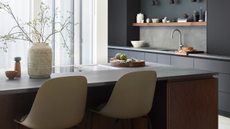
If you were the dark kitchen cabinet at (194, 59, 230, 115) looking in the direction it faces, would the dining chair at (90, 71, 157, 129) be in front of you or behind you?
in front

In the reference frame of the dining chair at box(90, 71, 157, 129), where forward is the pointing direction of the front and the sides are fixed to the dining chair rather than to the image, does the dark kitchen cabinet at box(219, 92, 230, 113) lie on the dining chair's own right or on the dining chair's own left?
on the dining chair's own right

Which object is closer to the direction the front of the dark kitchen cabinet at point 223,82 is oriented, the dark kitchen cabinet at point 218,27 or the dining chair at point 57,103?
the dining chair

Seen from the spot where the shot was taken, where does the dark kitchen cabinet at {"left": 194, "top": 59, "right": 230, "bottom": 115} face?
facing the viewer and to the left of the viewer

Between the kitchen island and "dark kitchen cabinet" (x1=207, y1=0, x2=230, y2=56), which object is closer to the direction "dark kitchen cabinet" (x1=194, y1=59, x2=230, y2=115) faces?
the kitchen island

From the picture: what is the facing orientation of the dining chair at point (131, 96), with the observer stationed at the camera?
facing away from the viewer and to the left of the viewer

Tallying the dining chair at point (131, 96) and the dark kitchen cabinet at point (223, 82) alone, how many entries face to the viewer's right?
0

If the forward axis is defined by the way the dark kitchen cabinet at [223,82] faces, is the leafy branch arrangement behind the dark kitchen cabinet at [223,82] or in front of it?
in front

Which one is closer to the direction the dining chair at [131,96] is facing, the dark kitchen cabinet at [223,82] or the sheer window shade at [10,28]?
the sheer window shade

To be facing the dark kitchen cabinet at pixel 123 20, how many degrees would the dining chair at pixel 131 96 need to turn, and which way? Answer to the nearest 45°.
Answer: approximately 45° to its right
